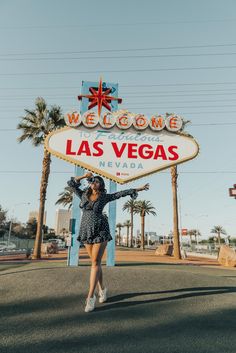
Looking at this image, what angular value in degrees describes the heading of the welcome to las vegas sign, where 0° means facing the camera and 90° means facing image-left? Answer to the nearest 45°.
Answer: approximately 0°

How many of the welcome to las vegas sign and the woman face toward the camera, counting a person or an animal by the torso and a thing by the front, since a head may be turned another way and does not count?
2

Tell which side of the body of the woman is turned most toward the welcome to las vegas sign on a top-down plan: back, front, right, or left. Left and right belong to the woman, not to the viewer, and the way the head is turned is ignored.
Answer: back

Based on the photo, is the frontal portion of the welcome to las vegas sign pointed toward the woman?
yes
